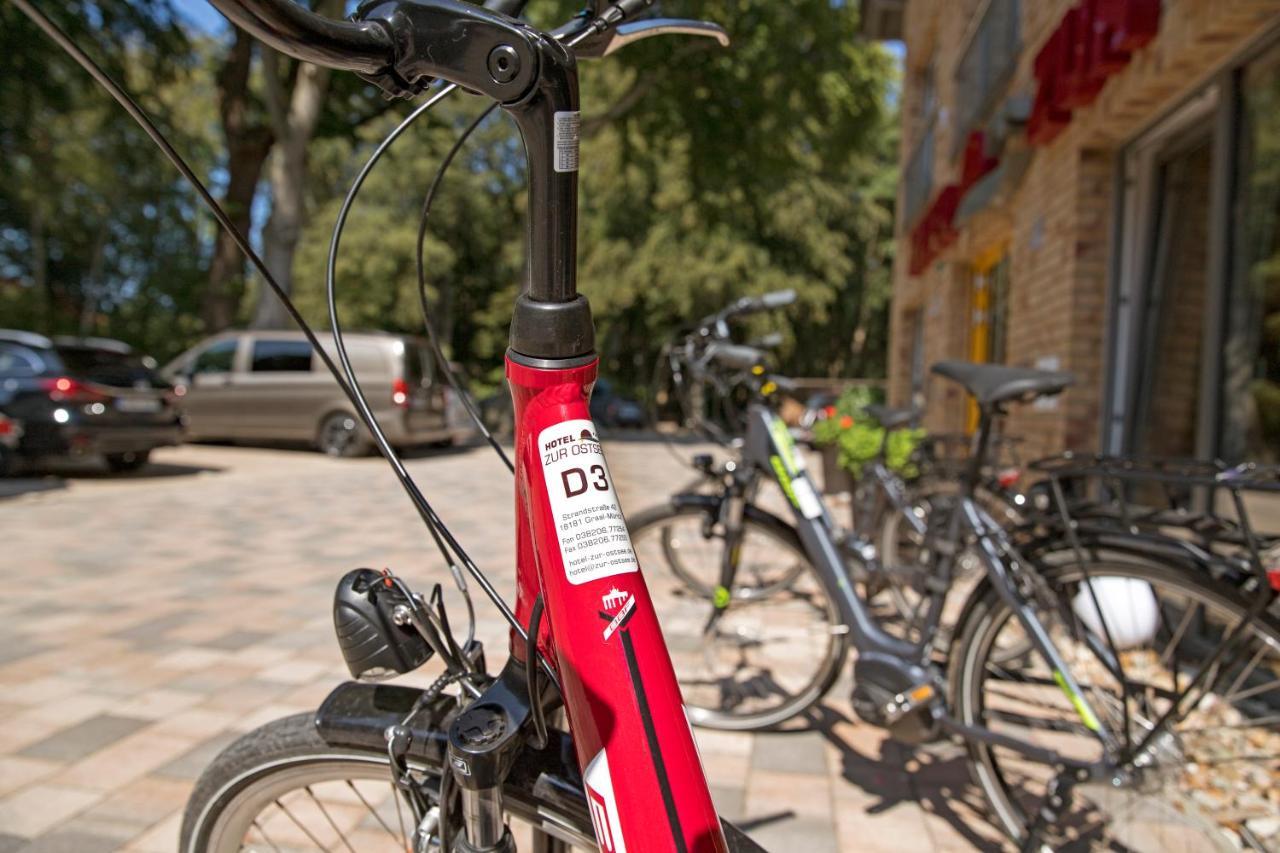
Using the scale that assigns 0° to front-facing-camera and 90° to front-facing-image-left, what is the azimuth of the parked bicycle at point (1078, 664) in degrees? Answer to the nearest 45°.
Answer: approximately 135°

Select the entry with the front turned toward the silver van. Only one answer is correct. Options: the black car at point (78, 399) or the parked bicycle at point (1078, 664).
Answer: the parked bicycle

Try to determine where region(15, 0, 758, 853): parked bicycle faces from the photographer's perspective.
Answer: facing away from the viewer and to the left of the viewer

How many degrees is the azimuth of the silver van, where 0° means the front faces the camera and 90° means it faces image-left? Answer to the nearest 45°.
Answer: approximately 135°

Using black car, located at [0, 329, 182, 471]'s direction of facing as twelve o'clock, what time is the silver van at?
The silver van is roughly at 3 o'clock from the black car.

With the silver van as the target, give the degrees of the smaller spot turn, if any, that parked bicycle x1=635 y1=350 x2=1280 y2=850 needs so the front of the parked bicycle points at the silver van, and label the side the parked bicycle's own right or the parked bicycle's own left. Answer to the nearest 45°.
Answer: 0° — it already faces it

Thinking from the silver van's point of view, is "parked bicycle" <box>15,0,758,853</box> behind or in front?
behind

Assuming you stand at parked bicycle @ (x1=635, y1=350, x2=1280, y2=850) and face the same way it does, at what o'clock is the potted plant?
The potted plant is roughly at 1 o'clock from the parked bicycle.

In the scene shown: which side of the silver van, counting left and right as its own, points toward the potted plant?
back

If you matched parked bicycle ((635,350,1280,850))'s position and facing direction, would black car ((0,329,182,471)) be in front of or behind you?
in front

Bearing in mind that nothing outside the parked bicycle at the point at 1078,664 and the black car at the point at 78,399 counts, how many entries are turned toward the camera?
0

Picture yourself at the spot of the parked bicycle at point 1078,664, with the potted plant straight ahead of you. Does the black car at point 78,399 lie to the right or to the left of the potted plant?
left

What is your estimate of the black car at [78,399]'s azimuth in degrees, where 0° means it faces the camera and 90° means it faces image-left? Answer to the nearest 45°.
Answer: approximately 135°

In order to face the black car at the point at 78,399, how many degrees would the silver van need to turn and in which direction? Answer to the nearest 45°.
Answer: approximately 90° to its left

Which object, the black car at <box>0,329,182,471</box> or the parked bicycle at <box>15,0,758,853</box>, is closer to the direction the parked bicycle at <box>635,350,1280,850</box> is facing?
the black car
